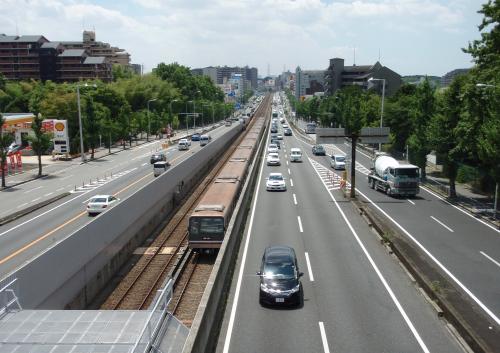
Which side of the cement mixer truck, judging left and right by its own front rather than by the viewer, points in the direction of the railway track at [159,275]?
right

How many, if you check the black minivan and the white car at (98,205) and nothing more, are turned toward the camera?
1

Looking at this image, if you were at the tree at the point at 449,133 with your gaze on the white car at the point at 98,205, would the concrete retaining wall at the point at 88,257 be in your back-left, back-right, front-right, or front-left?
front-left

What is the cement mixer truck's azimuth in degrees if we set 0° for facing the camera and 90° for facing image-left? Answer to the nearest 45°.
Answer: approximately 315°

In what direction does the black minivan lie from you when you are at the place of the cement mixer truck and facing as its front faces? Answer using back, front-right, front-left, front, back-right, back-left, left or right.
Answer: front-right

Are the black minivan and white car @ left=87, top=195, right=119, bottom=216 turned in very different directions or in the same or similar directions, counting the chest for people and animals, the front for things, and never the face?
very different directions

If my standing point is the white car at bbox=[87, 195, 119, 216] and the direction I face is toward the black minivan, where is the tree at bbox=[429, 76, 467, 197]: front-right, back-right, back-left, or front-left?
front-left

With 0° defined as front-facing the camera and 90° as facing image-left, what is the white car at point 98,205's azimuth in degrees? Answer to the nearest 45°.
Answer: approximately 225°
